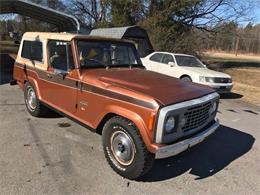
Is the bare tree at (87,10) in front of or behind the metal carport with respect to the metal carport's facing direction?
behind

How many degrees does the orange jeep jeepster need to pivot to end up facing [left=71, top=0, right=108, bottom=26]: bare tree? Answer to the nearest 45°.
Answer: approximately 135° to its left

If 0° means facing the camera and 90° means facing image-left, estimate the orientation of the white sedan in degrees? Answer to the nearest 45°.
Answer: approximately 315°

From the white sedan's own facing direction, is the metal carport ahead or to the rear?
to the rear

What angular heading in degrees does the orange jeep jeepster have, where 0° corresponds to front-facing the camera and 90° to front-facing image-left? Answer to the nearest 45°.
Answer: approximately 315°

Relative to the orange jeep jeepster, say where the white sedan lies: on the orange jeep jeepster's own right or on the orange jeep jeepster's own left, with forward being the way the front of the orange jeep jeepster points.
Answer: on the orange jeep jeepster's own left
